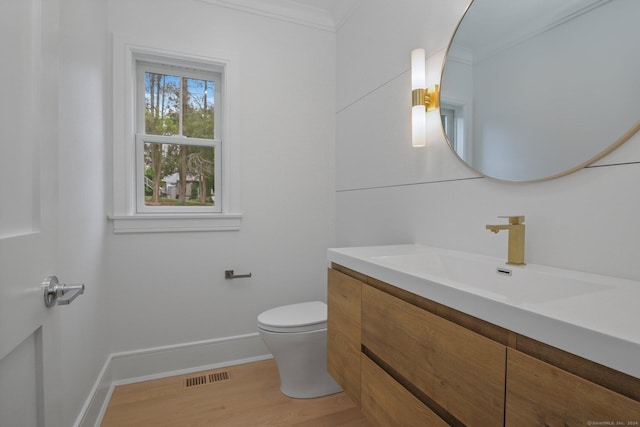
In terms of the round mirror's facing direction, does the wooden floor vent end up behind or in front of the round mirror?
in front

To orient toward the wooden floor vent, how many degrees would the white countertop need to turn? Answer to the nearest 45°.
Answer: approximately 45° to its right

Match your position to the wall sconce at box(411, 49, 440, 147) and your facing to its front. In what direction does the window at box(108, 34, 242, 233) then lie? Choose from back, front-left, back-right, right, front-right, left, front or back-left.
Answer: front-right

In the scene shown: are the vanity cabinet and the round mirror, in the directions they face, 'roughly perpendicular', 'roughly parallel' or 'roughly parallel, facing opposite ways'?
roughly parallel

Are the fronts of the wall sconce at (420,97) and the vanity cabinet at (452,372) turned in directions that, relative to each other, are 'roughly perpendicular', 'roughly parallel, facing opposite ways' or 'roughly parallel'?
roughly parallel

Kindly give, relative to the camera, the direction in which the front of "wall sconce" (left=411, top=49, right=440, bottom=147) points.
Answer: facing the viewer and to the left of the viewer

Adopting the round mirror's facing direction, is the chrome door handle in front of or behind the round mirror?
in front

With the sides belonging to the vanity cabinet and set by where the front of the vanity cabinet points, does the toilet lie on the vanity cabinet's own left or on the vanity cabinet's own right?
on the vanity cabinet's own right

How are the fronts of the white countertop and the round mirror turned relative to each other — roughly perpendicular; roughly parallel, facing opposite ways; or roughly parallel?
roughly parallel
